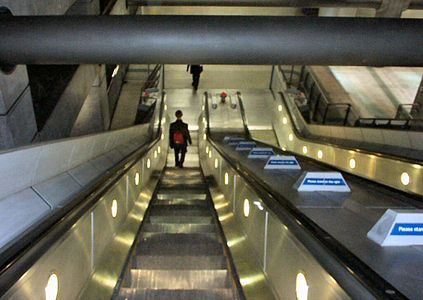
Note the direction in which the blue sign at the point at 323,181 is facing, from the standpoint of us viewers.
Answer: facing the viewer

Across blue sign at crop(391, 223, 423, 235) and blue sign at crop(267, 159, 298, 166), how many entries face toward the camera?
2

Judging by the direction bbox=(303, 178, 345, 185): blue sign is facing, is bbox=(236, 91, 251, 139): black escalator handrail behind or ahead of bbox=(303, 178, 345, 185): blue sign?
behind

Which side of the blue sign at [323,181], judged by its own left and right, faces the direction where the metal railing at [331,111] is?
back

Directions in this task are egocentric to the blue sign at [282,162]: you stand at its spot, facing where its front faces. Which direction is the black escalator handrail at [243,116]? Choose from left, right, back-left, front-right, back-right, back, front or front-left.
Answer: back

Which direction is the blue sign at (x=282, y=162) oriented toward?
toward the camera

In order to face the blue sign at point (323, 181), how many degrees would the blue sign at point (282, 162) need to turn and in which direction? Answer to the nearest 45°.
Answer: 0° — it already faces it

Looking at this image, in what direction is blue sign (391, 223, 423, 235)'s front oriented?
toward the camera
